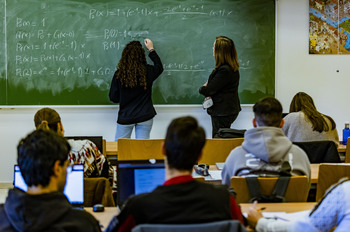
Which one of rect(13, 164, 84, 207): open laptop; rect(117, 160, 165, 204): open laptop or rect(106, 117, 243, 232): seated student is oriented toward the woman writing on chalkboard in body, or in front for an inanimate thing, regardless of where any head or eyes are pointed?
the seated student

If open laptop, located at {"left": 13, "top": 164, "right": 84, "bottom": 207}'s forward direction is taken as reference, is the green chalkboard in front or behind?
behind

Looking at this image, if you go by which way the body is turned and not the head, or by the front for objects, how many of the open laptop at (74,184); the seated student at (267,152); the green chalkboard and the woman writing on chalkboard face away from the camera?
2

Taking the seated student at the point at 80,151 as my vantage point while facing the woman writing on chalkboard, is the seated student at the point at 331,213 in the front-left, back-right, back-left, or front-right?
back-right

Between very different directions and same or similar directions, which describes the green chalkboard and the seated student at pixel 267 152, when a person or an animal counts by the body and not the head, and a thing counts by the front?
very different directions

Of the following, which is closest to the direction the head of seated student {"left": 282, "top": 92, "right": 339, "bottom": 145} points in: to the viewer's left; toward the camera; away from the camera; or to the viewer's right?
away from the camera

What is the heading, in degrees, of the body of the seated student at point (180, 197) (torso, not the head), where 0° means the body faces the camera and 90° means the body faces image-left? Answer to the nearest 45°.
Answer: approximately 180°

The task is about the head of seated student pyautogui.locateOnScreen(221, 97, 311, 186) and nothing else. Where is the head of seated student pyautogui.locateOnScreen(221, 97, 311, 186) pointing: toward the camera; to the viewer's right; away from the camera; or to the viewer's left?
away from the camera

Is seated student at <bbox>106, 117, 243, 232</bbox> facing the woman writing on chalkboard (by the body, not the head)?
yes

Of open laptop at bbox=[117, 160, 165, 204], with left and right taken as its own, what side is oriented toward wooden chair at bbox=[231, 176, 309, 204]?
left
